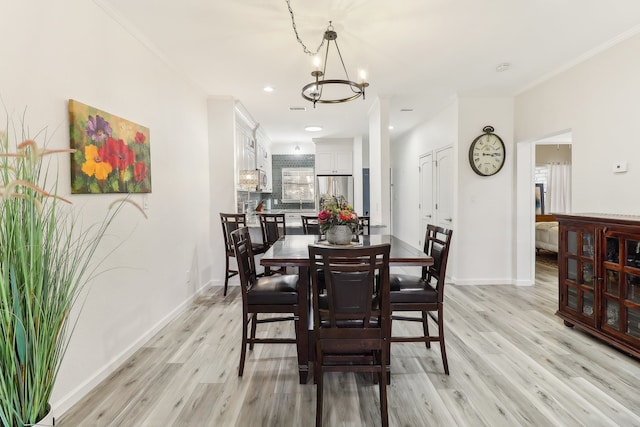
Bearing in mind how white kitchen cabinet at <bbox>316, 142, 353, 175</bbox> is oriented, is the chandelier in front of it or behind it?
in front

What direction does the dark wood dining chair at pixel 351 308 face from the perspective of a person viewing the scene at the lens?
facing away from the viewer

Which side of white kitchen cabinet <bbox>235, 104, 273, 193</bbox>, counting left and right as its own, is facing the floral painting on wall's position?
right

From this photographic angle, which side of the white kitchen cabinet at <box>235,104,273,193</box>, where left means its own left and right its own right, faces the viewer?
right

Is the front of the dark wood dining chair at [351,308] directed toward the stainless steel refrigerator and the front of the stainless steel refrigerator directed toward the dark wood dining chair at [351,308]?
yes

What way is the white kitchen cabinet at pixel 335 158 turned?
toward the camera

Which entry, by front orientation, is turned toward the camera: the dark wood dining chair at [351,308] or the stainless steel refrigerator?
the stainless steel refrigerator

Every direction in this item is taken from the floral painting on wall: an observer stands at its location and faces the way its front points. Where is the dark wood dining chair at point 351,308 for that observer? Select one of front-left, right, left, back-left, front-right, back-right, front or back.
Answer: front

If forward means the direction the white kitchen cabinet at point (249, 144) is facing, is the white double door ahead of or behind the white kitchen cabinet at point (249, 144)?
ahead

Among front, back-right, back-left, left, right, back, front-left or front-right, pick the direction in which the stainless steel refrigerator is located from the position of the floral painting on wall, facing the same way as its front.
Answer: left

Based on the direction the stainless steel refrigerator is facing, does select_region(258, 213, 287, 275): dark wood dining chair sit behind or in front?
in front

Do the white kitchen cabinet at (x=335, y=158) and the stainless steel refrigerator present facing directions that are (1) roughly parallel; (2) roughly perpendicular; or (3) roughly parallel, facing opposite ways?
roughly parallel

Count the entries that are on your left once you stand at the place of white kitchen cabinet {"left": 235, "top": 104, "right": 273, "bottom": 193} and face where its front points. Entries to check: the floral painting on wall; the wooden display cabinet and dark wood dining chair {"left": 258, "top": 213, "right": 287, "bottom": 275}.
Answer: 0

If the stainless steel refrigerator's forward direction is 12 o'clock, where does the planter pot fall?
The planter pot is roughly at 12 o'clock from the stainless steel refrigerator.

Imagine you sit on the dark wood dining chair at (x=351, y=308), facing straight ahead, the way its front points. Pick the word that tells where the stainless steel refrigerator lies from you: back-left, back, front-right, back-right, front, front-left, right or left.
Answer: front

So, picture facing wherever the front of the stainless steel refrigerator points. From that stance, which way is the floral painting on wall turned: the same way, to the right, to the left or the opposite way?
to the left

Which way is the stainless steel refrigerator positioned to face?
toward the camera
